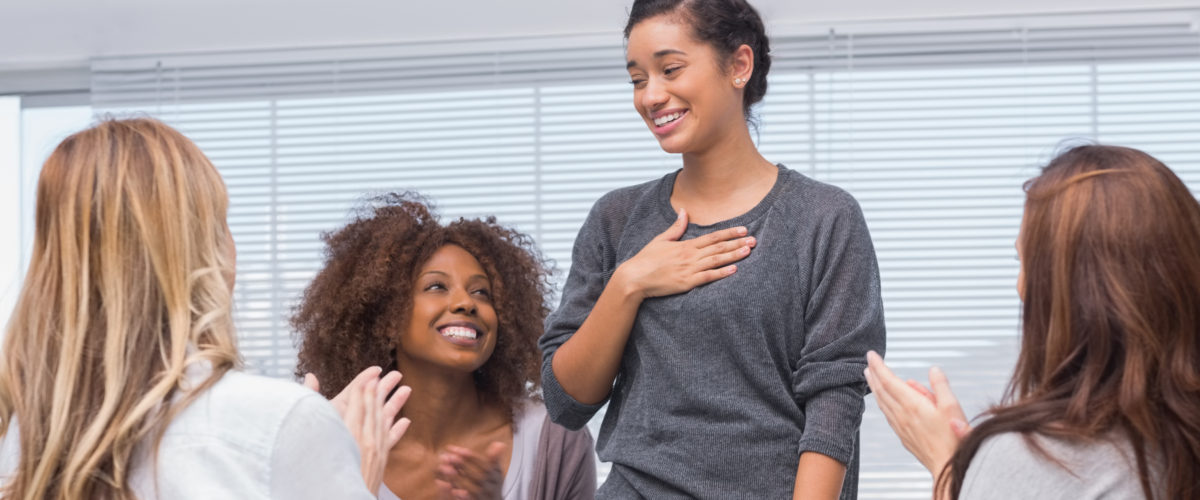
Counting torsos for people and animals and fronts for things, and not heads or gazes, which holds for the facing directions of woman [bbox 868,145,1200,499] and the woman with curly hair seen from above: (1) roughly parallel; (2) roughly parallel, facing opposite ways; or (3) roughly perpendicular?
roughly parallel, facing opposite ways

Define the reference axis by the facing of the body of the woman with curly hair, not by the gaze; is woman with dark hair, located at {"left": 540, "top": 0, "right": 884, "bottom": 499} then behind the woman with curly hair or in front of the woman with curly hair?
in front

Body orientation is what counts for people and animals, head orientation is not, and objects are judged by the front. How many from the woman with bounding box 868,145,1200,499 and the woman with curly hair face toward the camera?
1

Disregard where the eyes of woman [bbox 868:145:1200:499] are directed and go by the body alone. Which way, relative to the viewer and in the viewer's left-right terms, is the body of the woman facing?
facing away from the viewer and to the left of the viewer

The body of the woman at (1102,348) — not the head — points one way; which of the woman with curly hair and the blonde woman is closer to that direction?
the woman with curly hair

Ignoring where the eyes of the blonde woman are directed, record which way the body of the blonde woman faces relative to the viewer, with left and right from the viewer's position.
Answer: facing away from the viewer and to the right of the viewer

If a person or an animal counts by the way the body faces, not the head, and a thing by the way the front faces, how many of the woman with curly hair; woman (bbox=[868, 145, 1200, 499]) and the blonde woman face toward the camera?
1

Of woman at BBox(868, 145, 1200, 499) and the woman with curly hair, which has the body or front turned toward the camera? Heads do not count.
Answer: the woman with curly hair

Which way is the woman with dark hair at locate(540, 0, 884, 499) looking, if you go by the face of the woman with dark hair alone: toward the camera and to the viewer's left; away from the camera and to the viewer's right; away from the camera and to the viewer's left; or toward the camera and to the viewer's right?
toward the camera and to the viewer's left

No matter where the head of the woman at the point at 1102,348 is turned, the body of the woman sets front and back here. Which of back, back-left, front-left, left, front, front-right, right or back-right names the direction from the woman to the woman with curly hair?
front

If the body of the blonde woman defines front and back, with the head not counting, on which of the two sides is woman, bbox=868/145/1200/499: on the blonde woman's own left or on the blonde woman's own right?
on the blonde woman's own right

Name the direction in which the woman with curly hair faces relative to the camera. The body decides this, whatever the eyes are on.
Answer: toward the camera

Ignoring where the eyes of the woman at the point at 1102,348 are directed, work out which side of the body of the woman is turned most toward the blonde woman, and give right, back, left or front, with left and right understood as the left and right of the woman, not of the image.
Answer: left

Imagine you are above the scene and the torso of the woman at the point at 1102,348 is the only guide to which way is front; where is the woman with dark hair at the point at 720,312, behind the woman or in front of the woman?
in front

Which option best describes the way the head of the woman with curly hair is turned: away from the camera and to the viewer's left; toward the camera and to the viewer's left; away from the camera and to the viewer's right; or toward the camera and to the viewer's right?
toward the camera and to the viewer's right

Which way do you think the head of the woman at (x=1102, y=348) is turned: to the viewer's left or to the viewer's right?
to the viewer's left

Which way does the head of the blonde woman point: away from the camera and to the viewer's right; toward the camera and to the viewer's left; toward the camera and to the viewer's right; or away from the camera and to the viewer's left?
away from the camera and to the viewer's right
